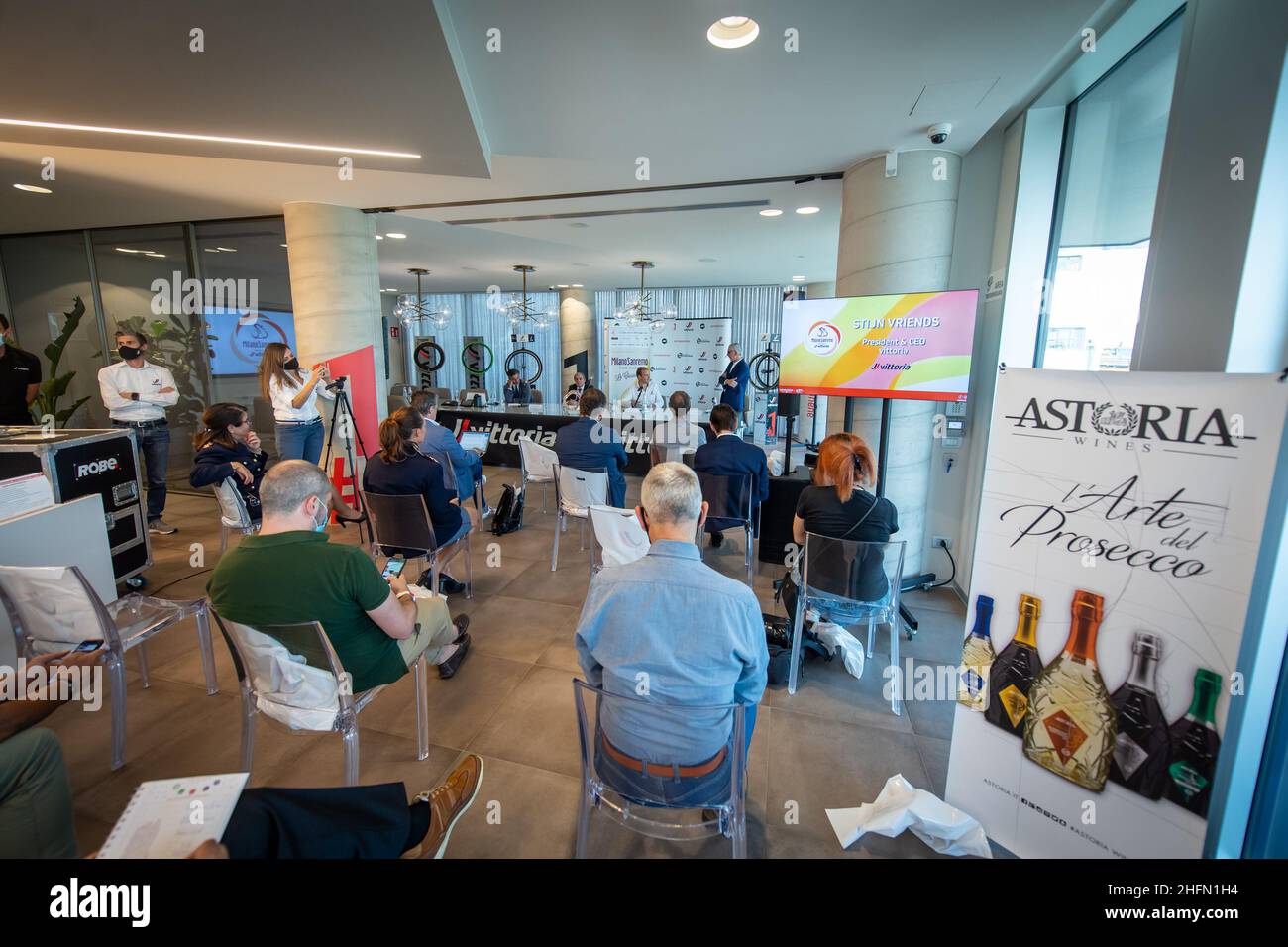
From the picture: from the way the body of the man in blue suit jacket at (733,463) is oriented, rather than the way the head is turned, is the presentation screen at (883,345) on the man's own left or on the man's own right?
on the man's own right

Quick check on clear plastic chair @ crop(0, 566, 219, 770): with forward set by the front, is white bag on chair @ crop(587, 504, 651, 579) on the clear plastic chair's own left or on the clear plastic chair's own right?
on the clear plastic chair's own right

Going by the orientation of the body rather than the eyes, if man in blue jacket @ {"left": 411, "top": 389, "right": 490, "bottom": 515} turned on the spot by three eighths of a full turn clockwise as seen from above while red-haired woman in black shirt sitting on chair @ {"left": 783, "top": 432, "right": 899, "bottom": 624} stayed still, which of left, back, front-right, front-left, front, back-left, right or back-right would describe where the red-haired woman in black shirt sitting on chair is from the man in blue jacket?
front-left

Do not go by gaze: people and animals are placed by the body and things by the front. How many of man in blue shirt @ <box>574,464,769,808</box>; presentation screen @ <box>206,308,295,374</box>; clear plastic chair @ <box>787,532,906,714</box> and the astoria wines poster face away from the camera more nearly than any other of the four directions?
2

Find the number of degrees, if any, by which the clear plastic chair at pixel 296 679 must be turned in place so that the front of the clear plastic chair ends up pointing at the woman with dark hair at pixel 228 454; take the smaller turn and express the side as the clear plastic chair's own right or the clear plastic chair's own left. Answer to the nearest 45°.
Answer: approximately 45° to the clear plastic chair's own left

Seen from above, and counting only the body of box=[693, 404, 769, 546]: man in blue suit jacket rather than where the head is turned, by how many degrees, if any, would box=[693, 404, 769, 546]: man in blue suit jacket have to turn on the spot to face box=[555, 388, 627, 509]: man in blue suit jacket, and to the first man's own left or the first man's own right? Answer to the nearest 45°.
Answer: approximately 90° to the first man's own left

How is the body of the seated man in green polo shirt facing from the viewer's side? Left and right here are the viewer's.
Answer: facing away from the viewer and to the right of the viewer

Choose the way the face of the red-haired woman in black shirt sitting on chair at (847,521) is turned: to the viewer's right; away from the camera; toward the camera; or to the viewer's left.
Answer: away from the camera

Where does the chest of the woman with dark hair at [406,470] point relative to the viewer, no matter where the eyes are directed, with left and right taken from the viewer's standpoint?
facing away from the viewer and to the right of the viewer

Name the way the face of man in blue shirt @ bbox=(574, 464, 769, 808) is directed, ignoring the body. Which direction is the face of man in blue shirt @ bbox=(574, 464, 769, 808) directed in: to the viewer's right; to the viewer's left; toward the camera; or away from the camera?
away from the camera

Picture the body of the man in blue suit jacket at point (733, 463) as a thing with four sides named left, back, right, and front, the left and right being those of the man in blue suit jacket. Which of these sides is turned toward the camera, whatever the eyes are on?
back

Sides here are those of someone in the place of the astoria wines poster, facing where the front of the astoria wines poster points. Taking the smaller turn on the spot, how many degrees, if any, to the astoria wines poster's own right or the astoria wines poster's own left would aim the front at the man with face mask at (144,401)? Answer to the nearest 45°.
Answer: approximately 45° to the astoria wines poster's own right

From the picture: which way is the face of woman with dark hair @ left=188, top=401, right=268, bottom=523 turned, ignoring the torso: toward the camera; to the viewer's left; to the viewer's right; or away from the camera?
to the viewer's right

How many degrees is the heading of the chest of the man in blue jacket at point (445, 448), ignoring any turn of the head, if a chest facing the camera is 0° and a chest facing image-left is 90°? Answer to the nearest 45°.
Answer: approximately 225°
